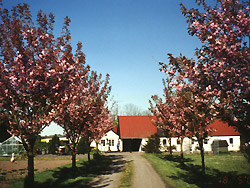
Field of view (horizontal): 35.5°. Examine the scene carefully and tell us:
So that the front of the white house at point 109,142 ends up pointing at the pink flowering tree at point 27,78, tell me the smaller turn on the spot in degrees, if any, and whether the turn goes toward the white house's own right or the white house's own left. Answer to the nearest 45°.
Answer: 0° — it already faces it

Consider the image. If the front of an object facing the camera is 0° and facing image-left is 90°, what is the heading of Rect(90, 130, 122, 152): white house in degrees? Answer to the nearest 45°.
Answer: approximately 0°

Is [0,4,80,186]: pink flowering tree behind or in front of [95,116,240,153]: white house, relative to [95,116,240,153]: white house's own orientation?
in front

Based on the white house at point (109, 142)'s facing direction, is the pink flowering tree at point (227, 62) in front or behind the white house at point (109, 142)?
in front

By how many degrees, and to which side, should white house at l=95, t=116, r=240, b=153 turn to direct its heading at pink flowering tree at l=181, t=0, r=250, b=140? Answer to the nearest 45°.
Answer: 0° — it already faces it
